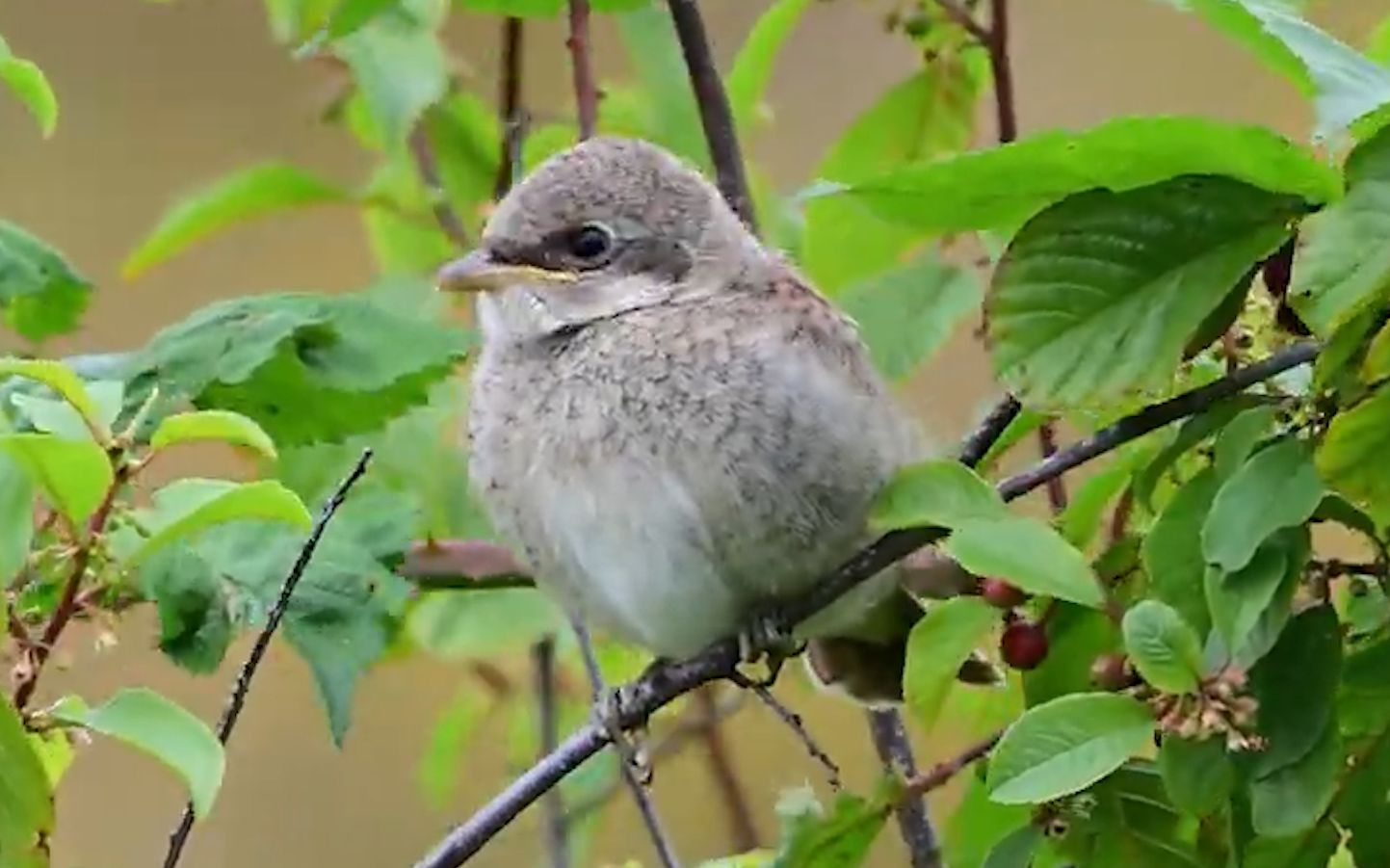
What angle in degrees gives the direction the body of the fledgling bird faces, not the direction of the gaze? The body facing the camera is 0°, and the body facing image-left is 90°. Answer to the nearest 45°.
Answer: approximately 45°
